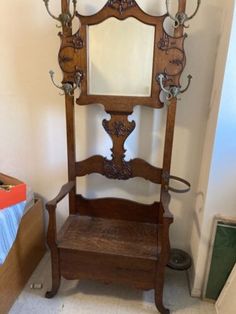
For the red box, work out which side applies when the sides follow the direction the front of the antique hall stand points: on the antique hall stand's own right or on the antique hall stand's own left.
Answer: on the antique hall stand's own right

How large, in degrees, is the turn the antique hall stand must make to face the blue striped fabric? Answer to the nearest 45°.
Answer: approximately 90° to its right

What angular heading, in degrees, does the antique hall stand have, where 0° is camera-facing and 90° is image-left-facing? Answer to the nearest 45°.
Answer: approximately 0°
